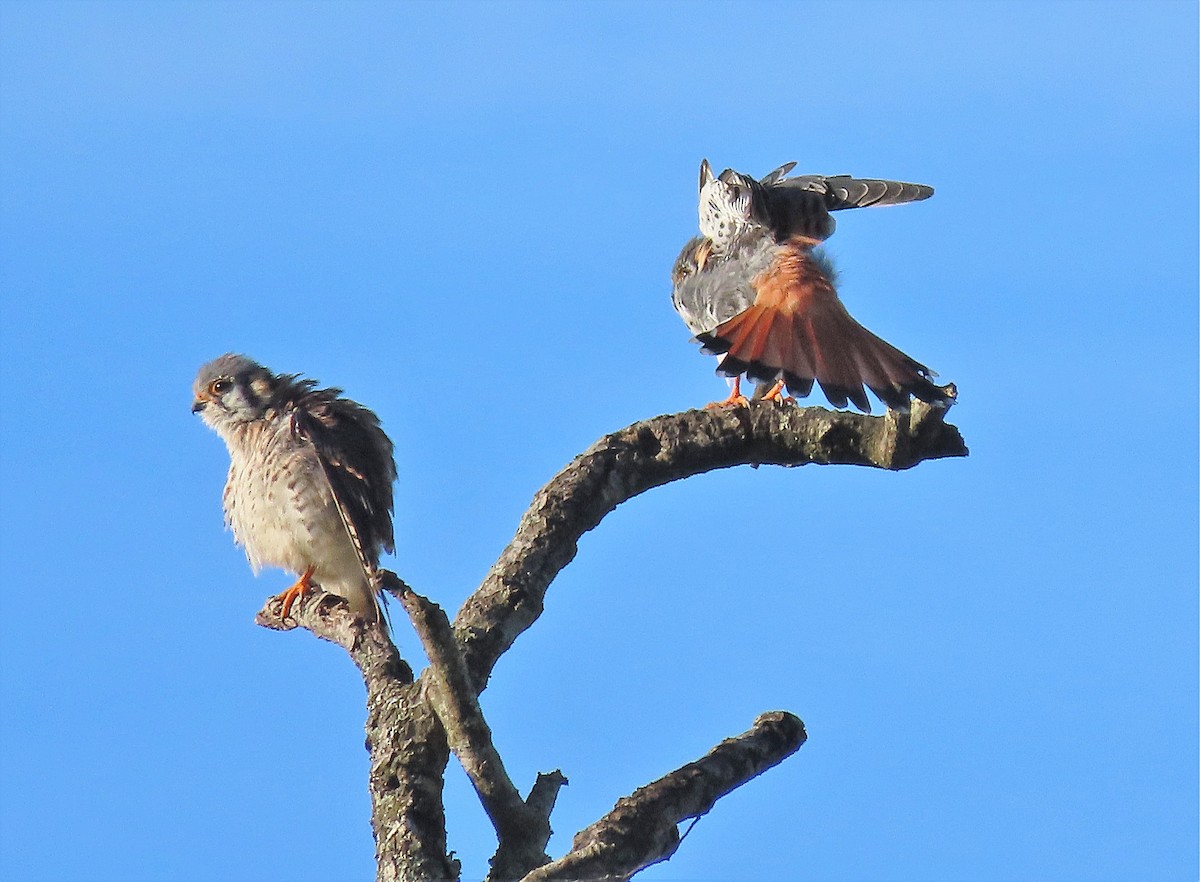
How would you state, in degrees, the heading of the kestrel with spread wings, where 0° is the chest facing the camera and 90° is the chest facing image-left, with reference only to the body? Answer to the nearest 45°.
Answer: approximately 135°

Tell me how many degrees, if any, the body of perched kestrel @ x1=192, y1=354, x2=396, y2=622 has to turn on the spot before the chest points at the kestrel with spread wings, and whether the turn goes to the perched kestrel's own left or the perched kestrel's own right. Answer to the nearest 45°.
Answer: approximately 135° to the perched kestrel's own left

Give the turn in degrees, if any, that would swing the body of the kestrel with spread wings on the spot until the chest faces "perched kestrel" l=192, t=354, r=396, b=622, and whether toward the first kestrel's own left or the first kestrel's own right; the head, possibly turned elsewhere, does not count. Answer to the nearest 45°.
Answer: approximately 45° to the first kestrel's own left
